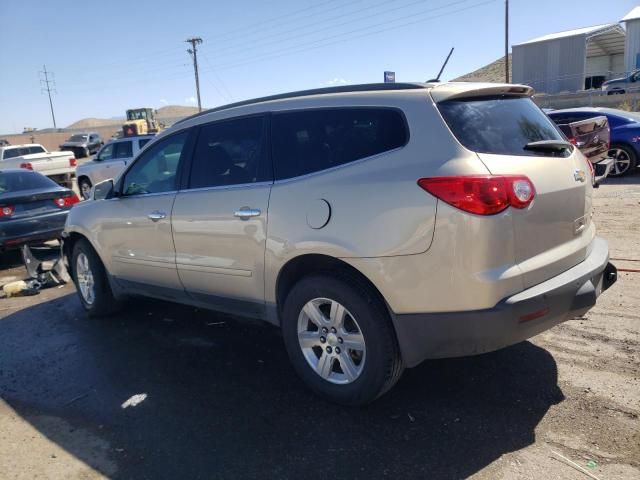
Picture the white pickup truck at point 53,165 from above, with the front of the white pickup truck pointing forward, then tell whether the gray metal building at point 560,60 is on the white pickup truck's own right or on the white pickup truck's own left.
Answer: on the white pickup truck's own right

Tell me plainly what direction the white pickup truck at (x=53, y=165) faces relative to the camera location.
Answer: facing away from the viewer and to the left of the viewer

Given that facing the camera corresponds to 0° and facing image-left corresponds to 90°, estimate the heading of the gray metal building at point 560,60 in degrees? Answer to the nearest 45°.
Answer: approximately 315°

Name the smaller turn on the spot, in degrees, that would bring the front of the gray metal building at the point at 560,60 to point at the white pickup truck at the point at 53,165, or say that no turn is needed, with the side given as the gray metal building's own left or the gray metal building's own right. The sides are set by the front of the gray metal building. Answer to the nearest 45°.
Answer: approximately 45° to the gray metal building's own right

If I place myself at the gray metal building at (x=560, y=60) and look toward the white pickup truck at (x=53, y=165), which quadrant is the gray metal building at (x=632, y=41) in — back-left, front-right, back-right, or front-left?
back-left

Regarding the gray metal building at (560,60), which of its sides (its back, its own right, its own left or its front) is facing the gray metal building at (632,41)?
left
